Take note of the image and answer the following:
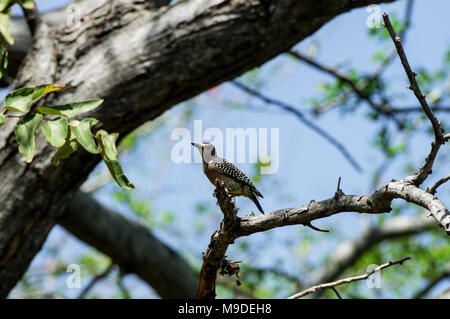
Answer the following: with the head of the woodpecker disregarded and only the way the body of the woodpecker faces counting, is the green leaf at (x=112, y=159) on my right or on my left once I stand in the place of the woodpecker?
on my left

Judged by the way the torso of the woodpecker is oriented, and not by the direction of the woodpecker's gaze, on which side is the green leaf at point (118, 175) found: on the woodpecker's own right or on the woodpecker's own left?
on the woodpecker's own left

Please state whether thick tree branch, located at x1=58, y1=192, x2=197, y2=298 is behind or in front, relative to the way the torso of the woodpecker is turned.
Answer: in front

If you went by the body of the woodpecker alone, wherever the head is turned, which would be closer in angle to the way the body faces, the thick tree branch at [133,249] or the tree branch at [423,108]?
the thick tree branch

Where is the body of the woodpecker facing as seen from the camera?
to the viewer's left

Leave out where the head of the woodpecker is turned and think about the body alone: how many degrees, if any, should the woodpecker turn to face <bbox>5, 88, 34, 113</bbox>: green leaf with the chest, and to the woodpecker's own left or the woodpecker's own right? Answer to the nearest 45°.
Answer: approximately 45° to the woodpecker's own left

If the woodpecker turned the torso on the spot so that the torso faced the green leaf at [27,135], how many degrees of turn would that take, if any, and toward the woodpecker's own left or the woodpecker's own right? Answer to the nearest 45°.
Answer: approximately 45° to the woodpecker's own left
